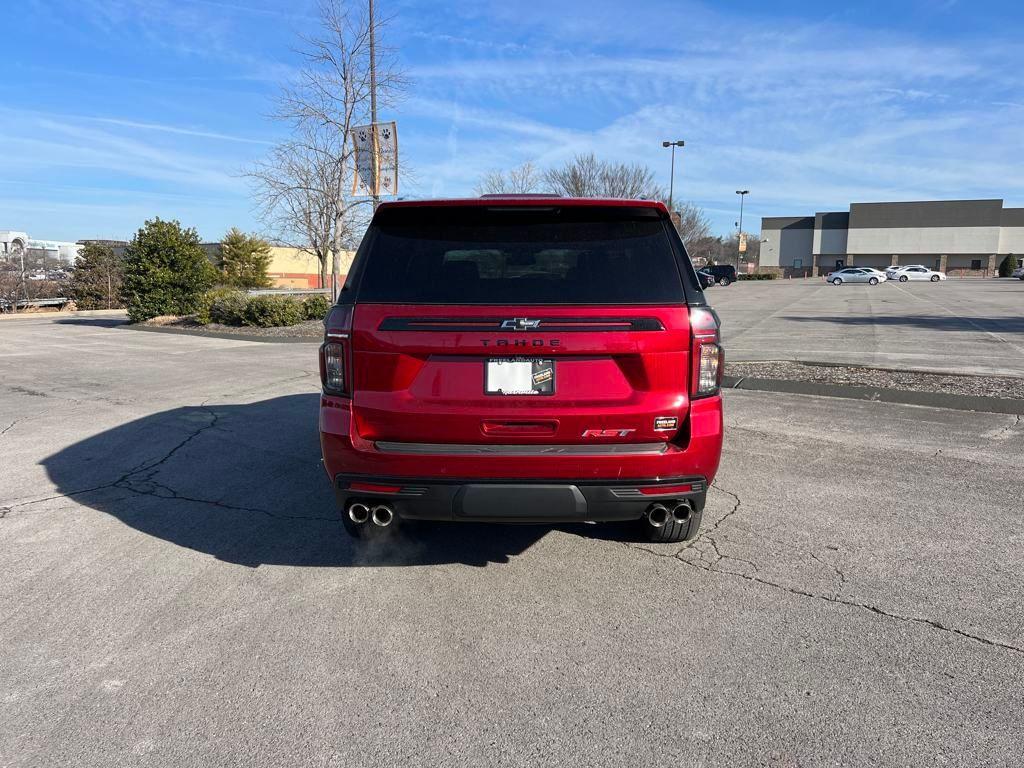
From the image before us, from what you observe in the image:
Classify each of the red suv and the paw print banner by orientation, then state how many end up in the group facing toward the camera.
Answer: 1

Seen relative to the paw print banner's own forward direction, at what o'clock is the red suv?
The red suv is roughly at 12 o'clock from the paw print banner.

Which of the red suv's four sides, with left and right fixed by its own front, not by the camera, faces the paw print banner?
front

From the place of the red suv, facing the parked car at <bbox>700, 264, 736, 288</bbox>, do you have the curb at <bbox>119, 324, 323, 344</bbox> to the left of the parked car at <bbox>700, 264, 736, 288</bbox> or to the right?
left

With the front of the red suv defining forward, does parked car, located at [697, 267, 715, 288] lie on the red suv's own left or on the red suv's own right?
on the red suv's own right

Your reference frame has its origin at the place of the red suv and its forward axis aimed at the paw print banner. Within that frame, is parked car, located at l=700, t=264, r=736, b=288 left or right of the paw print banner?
right

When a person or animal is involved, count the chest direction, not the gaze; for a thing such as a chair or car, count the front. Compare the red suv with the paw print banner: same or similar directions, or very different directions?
very different directions

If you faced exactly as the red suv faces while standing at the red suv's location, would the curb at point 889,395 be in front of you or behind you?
in front

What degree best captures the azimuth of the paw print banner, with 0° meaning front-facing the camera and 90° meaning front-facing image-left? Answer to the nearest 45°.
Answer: approximately 0°

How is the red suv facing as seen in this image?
away from the camera
